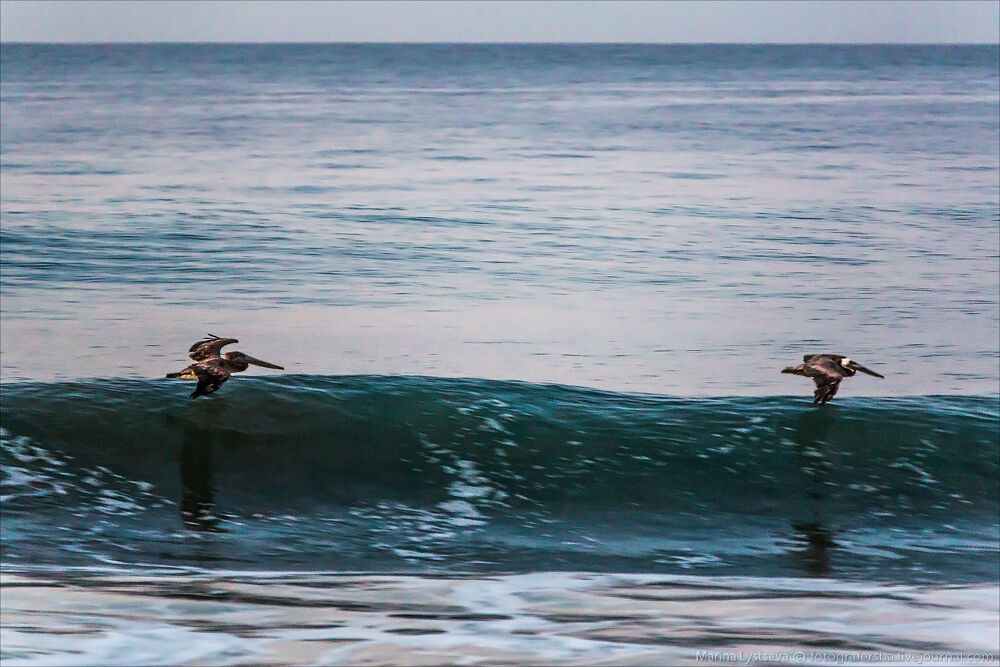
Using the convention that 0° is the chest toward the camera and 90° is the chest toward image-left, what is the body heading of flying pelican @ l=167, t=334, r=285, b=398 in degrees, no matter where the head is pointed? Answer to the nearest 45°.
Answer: approximately 270°
